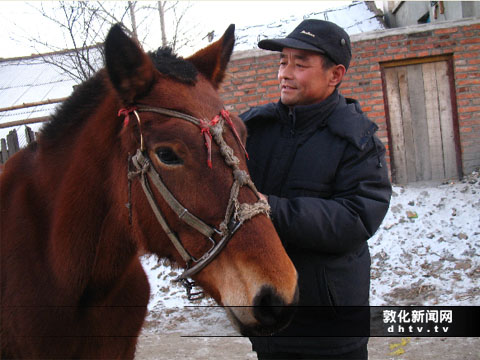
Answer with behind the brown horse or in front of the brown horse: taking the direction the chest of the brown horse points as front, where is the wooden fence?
behind

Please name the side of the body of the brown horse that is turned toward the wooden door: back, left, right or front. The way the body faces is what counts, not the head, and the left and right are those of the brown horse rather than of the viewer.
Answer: left

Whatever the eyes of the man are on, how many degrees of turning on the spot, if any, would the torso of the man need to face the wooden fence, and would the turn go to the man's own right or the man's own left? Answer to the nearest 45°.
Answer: approximately 90° to the man's own right

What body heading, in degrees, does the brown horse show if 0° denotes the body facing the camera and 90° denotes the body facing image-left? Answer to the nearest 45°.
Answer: approximately 315°

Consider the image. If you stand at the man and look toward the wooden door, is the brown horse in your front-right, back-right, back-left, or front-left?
back-left

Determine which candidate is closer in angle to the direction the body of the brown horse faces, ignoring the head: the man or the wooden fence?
the man

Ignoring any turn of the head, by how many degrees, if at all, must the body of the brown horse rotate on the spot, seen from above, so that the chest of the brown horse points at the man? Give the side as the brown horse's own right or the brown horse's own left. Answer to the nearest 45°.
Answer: approximately 45° to the brown horse's own left
